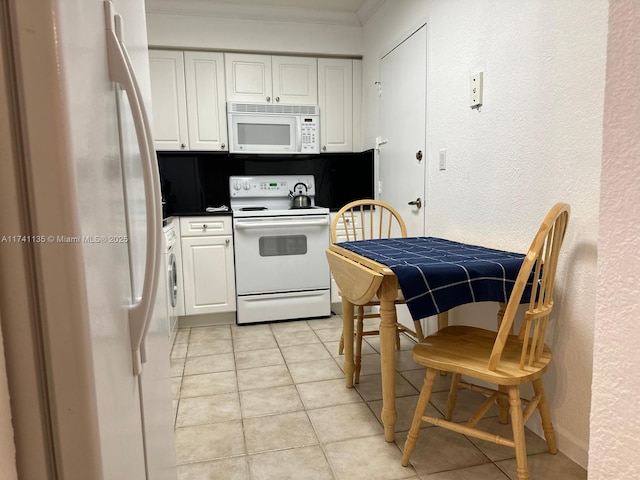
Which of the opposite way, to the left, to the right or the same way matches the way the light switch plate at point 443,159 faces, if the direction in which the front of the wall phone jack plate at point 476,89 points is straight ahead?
the same way

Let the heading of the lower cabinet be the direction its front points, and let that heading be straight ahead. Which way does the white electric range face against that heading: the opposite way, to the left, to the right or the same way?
the same way

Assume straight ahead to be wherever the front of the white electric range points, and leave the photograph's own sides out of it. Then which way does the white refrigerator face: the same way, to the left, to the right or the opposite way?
to the left

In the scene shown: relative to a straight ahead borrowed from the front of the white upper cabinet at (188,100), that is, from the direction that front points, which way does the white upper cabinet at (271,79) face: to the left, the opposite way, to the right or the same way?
the same way

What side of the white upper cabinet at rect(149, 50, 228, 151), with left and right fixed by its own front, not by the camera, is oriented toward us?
front

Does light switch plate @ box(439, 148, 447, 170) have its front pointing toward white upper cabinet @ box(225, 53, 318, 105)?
no

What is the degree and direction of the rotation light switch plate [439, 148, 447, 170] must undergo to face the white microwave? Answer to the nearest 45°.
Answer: approximately 90° to its right

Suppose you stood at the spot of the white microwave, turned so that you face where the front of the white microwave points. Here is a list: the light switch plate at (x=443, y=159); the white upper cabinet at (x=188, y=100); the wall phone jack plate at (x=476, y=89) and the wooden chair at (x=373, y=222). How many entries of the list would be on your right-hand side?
1

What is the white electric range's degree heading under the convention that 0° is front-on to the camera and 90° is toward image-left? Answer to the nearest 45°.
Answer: approximately 0°

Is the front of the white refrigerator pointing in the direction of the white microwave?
no

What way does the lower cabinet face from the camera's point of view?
toward the camera

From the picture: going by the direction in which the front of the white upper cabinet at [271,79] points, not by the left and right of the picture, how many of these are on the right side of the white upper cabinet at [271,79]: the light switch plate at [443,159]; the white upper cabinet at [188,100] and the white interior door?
1

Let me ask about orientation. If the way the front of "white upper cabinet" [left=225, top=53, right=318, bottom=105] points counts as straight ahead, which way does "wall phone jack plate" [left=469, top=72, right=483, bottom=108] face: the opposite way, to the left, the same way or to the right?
to the right

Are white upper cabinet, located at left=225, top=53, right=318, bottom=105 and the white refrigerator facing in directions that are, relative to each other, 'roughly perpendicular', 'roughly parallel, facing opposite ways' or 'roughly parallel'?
roughly perpendicular

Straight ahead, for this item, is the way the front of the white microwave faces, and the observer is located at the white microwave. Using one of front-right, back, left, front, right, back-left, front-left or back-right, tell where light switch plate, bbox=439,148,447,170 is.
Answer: front-left
